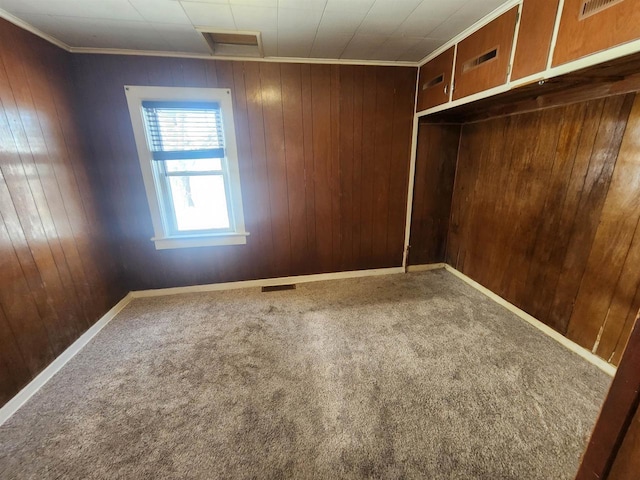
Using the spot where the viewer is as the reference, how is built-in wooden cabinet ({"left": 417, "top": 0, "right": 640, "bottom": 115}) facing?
facing the viewer and to the left of the viewer

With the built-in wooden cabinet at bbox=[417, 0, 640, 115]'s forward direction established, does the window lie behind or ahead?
ahead
